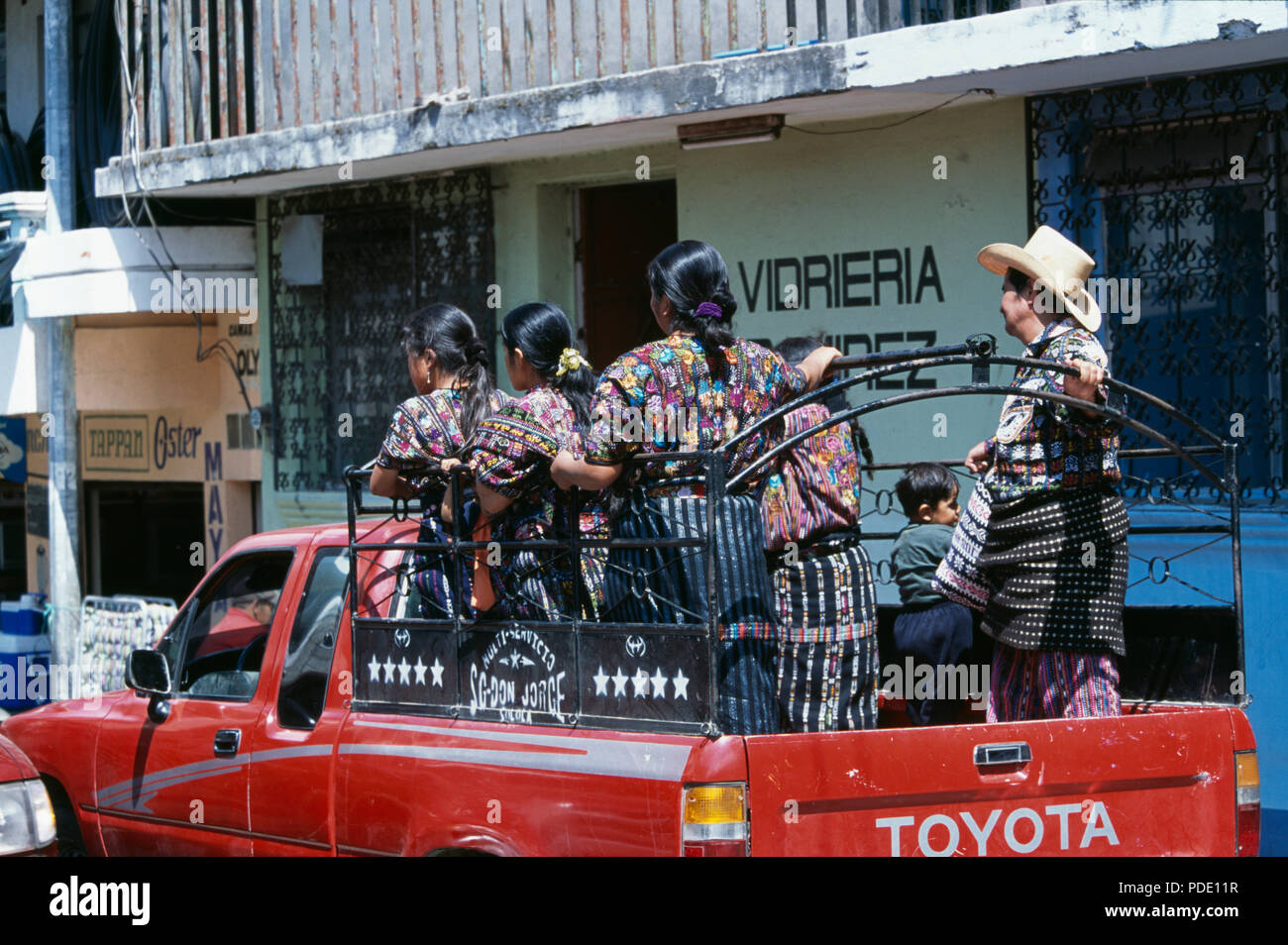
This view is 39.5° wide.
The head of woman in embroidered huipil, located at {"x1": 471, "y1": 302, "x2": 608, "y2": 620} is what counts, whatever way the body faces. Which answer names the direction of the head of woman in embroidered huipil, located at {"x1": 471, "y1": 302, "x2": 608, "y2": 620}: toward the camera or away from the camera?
away from the camera

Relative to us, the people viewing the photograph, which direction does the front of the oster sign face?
facing the viewer

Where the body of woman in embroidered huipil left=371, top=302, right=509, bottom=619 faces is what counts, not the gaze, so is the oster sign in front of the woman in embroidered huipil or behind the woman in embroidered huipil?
in front

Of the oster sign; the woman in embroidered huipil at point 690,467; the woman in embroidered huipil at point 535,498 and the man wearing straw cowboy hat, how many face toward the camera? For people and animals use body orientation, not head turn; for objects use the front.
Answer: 1

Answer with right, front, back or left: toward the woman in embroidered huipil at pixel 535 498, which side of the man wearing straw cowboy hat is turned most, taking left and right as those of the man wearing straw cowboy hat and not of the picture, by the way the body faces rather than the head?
front

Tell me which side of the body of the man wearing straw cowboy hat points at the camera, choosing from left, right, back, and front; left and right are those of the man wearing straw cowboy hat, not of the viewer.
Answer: left

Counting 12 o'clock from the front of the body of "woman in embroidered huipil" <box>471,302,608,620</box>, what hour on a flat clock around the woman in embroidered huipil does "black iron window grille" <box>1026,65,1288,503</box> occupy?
The black iron window grille is roughly at 3 o'clock from the woman in embroidered huipil.

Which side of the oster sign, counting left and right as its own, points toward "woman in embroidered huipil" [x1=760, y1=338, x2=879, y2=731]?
left

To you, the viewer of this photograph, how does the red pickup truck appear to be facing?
facing away from the viewer and to the left of the viewer

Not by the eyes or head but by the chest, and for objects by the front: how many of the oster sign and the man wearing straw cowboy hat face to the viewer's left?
1

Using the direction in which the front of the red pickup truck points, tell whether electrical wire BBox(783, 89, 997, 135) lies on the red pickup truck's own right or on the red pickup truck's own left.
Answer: on the red pickup truck's own right

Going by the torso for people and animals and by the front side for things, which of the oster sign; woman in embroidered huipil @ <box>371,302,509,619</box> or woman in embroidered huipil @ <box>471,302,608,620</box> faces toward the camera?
the oster sign

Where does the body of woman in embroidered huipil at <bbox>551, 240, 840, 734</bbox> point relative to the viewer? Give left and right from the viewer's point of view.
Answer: facing away from the viewer and to the left of the viewer

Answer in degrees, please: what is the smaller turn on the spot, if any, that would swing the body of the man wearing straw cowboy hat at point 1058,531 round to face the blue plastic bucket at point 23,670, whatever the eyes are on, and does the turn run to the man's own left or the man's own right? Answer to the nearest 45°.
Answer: approximately 45° to the man's own right

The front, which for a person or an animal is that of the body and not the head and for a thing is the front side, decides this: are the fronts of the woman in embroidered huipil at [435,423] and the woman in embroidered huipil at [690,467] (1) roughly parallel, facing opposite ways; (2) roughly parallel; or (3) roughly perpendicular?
roughly parallel

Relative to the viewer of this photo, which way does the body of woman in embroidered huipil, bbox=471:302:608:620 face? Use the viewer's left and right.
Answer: facing away from the viewer and to the left of the viewer

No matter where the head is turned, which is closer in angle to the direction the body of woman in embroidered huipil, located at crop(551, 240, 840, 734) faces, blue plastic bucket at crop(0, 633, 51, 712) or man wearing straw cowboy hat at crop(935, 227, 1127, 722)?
the blue plastic bucket
